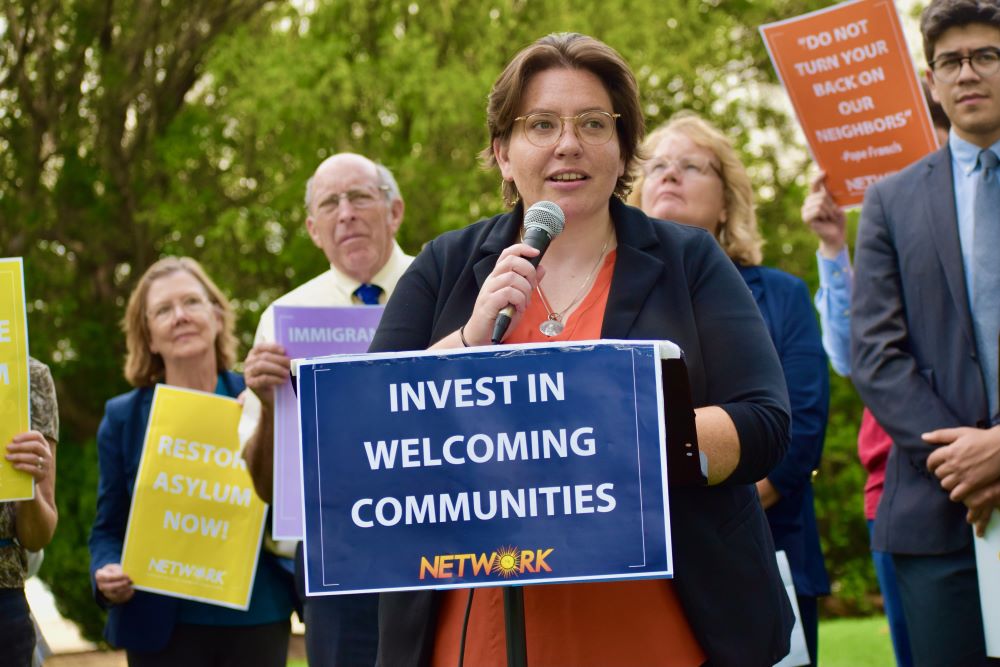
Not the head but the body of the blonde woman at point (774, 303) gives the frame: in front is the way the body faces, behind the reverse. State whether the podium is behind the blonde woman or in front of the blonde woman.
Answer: in front

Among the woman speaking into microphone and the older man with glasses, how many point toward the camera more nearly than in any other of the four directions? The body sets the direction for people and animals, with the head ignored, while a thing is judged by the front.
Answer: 2

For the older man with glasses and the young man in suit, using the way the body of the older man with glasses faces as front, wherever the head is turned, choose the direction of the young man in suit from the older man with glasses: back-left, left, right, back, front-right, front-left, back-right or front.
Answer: front-left

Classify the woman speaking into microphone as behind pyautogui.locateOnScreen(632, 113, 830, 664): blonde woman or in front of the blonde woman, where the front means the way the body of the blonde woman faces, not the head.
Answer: in front

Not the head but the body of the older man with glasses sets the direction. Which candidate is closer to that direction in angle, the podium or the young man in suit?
the podium

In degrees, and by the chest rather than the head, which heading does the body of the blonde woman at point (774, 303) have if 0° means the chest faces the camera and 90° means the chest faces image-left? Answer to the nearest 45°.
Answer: approximately 45°

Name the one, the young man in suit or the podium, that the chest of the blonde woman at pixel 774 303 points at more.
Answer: the podium
